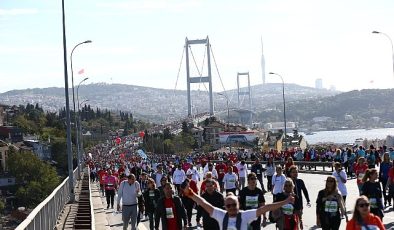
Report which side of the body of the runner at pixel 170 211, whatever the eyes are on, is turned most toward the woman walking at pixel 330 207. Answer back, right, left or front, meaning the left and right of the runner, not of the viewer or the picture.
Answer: left

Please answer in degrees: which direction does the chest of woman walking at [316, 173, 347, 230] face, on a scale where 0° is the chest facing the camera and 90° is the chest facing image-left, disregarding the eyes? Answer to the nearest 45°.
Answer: approximately 0°

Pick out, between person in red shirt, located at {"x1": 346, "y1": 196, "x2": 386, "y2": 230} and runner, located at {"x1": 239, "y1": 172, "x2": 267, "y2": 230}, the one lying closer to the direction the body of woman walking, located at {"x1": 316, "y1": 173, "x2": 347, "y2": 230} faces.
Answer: the person in red shirt

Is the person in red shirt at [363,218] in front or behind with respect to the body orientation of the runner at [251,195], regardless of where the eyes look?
in front

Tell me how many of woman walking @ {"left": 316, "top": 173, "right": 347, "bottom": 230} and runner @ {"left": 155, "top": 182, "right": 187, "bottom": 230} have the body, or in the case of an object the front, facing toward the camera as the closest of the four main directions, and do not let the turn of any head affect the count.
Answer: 2

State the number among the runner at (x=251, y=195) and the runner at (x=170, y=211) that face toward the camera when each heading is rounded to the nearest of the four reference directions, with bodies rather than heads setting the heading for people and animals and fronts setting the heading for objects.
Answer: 2

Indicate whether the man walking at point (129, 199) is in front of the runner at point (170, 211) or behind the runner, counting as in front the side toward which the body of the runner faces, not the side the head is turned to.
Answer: behind
